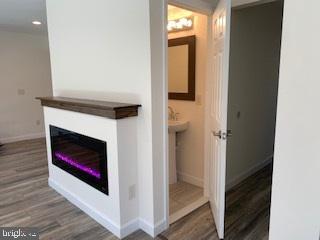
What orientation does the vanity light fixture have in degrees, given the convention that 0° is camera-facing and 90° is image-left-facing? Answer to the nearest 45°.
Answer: approximately 45°

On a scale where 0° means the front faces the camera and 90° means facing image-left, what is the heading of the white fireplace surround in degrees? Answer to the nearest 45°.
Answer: approximately 45°

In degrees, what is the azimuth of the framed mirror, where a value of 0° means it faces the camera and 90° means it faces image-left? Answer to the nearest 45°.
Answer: approximately 45°

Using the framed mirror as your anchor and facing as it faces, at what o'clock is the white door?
The white door is roughly at 10 o'clock from the framed mirror.

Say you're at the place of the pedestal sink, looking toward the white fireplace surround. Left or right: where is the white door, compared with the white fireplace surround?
left

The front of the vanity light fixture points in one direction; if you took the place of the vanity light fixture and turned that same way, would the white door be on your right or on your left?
on your left

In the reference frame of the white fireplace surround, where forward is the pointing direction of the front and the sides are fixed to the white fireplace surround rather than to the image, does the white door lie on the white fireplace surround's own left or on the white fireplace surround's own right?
on the white fireplace surround's own left

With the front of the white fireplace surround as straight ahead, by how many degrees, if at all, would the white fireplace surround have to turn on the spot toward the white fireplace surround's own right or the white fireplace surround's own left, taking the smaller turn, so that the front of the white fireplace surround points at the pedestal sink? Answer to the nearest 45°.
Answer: approximately 180°
